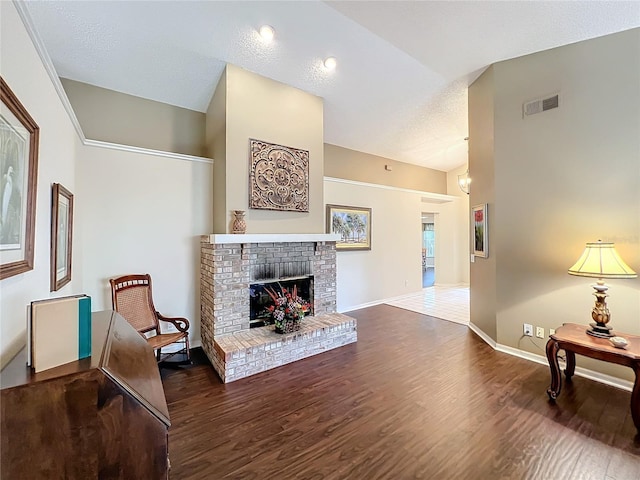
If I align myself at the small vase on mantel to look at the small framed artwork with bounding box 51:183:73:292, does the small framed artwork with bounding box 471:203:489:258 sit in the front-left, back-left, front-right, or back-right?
back-left

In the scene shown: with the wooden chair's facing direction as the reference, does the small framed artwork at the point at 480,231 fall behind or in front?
in front

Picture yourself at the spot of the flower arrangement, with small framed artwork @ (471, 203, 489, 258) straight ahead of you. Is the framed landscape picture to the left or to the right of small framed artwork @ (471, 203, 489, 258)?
left

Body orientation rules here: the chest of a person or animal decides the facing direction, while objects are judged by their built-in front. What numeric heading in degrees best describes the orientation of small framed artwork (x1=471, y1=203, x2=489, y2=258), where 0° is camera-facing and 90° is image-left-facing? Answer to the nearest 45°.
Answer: approximately 45°

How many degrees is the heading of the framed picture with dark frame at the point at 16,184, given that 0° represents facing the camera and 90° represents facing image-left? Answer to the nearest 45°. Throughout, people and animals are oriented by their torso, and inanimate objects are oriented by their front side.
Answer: approximately 270°

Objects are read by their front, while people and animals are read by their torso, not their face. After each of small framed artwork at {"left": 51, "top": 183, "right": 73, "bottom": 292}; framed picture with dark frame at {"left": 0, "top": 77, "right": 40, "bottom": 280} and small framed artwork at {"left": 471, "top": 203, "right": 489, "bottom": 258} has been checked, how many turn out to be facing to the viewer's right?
2

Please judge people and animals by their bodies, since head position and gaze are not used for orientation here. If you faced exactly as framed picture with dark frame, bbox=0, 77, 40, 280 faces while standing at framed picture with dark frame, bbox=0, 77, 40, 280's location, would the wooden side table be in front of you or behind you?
in front

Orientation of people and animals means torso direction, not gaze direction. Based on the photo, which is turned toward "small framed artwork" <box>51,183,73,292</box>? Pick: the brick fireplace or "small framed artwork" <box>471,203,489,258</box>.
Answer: "small framed artwork" <box>471,203,489,258</box>

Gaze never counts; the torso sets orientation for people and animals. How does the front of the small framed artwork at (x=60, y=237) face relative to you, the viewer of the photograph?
facing to the right of the viewer

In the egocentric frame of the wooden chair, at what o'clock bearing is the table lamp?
The table lamp is roughly at 12 o'clock from the wooden chair.

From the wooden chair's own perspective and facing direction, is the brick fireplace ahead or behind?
ahead

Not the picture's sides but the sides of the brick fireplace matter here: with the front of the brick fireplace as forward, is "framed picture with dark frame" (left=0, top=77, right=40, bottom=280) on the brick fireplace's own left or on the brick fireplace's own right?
on the brick fireplace's own right

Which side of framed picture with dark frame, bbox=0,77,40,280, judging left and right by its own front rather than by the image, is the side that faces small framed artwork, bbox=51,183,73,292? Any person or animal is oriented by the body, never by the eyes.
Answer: left
